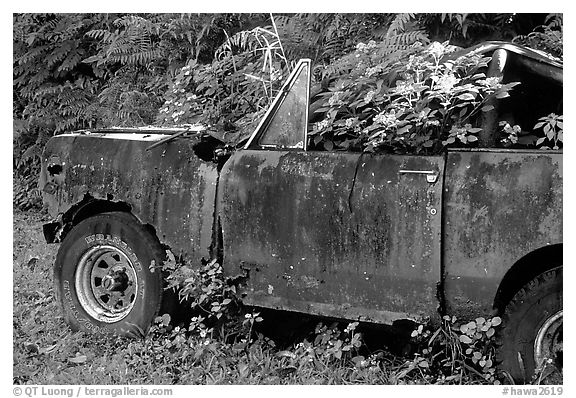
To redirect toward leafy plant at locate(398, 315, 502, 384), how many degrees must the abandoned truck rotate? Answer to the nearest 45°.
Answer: approximately 180°

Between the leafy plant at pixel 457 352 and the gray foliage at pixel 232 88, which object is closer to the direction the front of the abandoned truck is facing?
the gray foliage

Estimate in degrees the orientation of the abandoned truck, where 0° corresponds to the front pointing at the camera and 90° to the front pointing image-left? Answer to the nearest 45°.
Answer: approximately 90°

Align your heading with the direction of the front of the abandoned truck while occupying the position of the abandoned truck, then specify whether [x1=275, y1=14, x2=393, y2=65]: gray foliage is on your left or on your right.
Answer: on your right

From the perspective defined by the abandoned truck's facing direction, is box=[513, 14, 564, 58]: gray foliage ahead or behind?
behind
